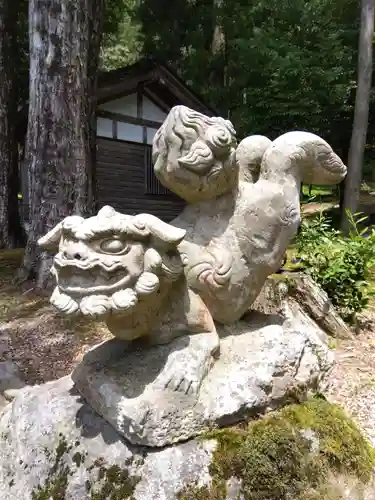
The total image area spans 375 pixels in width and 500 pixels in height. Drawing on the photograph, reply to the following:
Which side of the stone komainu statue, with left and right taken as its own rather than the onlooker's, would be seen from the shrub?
back

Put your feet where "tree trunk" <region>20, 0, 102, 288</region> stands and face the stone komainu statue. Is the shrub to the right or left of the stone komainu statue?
left

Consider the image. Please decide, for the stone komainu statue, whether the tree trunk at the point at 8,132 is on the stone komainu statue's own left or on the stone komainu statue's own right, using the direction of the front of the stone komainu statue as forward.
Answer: on the stone komainu statue's own right

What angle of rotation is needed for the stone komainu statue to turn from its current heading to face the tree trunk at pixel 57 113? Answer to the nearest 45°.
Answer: approximately 90° to its right

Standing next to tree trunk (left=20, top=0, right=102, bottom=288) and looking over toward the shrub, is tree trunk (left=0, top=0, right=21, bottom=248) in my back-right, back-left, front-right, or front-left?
back-left

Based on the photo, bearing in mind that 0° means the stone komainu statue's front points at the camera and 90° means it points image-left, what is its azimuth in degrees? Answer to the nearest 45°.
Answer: approximately 45°

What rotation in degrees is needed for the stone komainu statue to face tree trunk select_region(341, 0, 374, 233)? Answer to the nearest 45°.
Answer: approximately 180°
